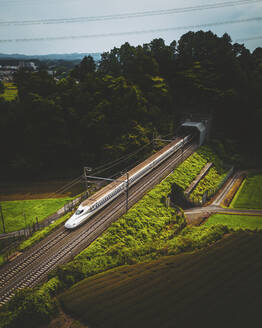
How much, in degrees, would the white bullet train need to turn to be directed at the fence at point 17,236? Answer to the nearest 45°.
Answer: approximately 45° to its right

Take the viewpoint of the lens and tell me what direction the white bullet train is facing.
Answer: facing the viewer and to the left of the viewer
